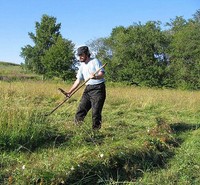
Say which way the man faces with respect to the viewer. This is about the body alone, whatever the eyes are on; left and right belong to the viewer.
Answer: facing the viewer and to the left of the viewer

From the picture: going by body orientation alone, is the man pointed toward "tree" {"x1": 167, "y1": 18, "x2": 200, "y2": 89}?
no

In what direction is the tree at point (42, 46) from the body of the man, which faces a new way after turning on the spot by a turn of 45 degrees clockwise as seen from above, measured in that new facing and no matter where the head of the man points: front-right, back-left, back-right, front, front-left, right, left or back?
right

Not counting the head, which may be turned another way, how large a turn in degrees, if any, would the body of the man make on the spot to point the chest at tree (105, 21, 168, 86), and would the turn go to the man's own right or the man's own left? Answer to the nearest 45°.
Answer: approximately 135° to the man's own right
